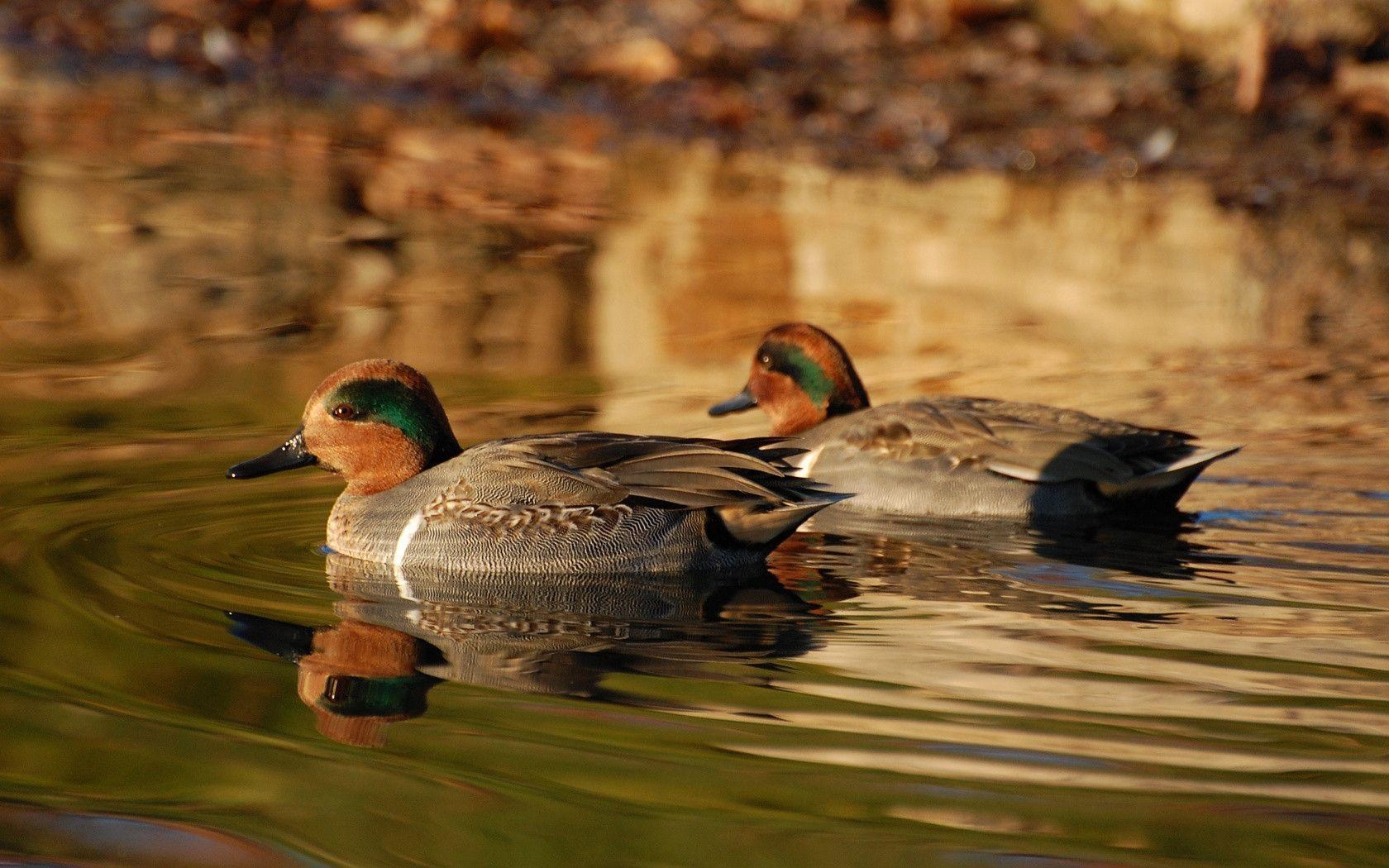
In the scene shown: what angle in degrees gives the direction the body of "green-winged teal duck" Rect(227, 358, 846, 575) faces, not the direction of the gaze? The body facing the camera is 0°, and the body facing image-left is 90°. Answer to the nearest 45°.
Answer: approximately 90°

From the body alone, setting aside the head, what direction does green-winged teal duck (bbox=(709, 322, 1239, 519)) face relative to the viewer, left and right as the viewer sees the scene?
facing to the left of the viewer

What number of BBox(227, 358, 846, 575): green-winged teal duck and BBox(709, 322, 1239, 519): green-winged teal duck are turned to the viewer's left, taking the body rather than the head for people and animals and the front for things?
2

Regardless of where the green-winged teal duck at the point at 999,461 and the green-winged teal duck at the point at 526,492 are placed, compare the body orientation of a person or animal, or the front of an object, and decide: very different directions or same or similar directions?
same or similar directions

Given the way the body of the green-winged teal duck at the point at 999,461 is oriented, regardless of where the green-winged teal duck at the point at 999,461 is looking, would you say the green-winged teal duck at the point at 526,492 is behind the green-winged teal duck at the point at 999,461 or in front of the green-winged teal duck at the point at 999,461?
in front

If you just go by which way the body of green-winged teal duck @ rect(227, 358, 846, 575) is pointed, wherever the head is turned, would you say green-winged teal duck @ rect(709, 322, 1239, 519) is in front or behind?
behind
